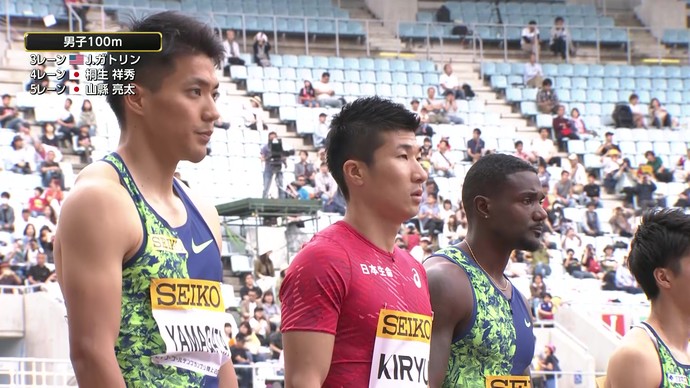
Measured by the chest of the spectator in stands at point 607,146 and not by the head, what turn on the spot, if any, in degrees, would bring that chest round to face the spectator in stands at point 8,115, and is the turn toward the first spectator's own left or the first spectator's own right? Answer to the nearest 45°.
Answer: approximately 45° to the first spectator's own right

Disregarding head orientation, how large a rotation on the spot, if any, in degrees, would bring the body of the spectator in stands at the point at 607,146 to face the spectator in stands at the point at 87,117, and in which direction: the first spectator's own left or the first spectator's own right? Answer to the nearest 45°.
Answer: approximately 45° to the first spectator's own right

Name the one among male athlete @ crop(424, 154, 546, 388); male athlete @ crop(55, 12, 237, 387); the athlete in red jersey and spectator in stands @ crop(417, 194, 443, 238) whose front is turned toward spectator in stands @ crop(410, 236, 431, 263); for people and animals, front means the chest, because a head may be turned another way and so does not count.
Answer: spectator in stands @ crop(417, 194, 443, 238)

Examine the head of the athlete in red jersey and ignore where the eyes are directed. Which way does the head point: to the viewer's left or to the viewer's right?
to the viewer's right

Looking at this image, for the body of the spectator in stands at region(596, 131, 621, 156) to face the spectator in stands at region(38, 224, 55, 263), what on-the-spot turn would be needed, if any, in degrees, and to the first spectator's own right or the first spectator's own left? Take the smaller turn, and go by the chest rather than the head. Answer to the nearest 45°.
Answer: approximately 45° to the first spectator's own right

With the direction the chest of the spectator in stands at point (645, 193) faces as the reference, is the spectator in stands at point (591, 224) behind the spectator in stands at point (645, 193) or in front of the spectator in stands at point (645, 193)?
in front

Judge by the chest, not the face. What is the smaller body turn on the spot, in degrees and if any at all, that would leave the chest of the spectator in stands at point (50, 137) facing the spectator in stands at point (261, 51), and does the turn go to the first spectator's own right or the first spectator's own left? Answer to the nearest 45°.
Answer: approximately 135° to the first spectator's own left

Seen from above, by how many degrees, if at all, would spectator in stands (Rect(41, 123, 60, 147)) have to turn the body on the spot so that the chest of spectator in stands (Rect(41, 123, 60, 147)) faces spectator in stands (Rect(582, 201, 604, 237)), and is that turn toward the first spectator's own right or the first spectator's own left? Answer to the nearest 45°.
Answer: approximately 90° to the first spectator's own left

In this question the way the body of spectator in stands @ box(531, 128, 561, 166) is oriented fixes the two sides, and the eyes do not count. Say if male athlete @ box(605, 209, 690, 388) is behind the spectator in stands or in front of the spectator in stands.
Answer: in front

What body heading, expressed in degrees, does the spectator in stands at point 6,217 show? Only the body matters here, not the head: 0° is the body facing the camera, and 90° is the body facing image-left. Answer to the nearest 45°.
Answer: approximately 0°
